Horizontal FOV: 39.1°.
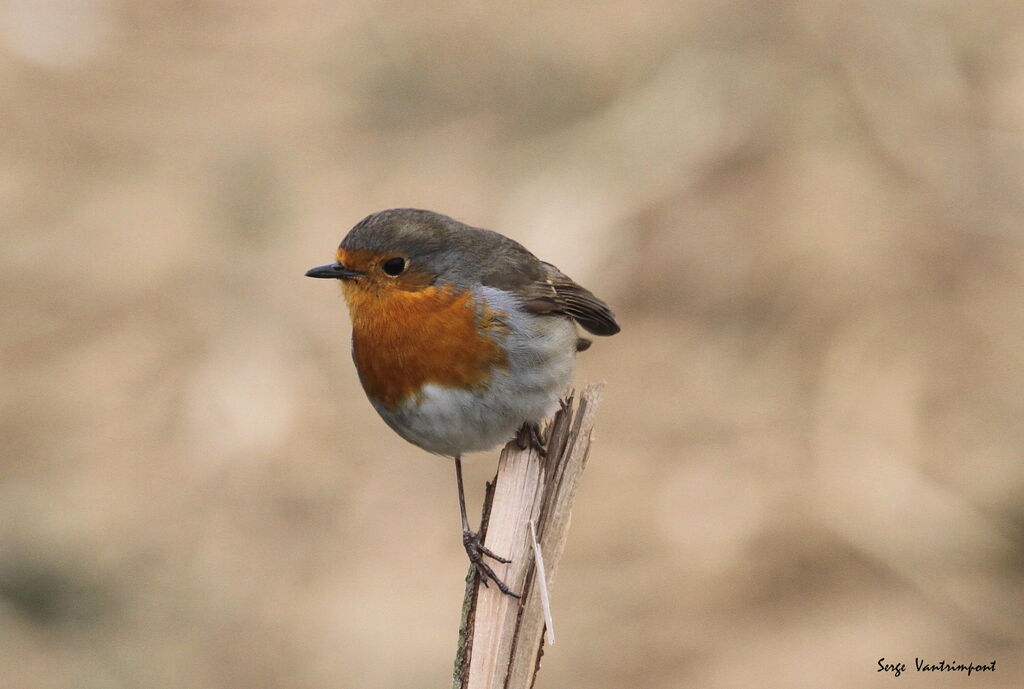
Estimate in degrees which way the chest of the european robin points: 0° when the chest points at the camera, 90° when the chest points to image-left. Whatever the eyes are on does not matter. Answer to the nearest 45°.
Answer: approximately 45°
